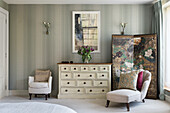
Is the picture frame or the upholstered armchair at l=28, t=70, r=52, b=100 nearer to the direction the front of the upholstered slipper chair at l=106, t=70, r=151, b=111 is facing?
the upholstered armchair

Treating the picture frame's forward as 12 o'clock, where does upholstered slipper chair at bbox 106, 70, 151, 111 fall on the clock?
The upholstered slipper chair is roughly at 11 o'clock from the picture frame.

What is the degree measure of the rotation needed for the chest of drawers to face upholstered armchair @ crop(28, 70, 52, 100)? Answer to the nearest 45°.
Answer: approximately 90° to its right

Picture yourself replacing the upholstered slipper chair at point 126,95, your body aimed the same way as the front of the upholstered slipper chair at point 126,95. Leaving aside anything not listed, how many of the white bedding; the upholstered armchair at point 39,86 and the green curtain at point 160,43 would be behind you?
1

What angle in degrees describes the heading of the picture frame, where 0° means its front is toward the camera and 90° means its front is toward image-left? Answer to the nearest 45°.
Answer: approximately 0°

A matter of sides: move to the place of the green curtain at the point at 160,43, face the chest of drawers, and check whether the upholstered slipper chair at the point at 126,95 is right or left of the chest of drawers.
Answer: left

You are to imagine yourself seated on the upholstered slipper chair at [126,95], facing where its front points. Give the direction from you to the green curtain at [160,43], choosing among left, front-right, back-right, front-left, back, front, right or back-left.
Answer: back

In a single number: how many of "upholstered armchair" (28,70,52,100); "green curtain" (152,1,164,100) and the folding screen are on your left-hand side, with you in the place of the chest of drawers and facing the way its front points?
2

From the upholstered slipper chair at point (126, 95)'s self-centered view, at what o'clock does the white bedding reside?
The white bedding is roughly at 11 o'clock from the upholstered slipper chair.

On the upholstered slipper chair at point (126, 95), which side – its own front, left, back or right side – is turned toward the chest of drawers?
right

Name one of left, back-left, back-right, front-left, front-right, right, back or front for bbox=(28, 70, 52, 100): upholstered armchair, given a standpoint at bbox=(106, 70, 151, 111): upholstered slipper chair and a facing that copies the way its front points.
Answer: front-right
